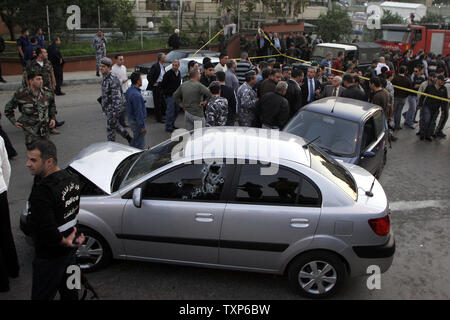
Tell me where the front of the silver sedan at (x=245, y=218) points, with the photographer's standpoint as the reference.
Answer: facing to the left of the viewer

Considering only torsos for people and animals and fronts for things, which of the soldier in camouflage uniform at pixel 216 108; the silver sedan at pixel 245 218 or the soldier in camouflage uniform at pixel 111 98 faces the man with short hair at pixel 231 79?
the soldier in camouflage uniform at pixel 216 108

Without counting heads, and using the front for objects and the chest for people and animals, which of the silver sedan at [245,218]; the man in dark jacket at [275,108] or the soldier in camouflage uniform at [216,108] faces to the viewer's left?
the silver sedan

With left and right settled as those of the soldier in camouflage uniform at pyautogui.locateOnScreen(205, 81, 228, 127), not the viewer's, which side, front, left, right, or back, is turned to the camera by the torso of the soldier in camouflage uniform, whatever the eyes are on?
back

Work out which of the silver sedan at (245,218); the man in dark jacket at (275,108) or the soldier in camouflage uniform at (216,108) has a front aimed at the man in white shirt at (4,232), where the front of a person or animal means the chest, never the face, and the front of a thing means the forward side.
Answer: the silver sedan

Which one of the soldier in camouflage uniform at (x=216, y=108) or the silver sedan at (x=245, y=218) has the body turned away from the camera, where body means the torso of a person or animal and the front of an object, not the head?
the soldier in camouflage uniform
